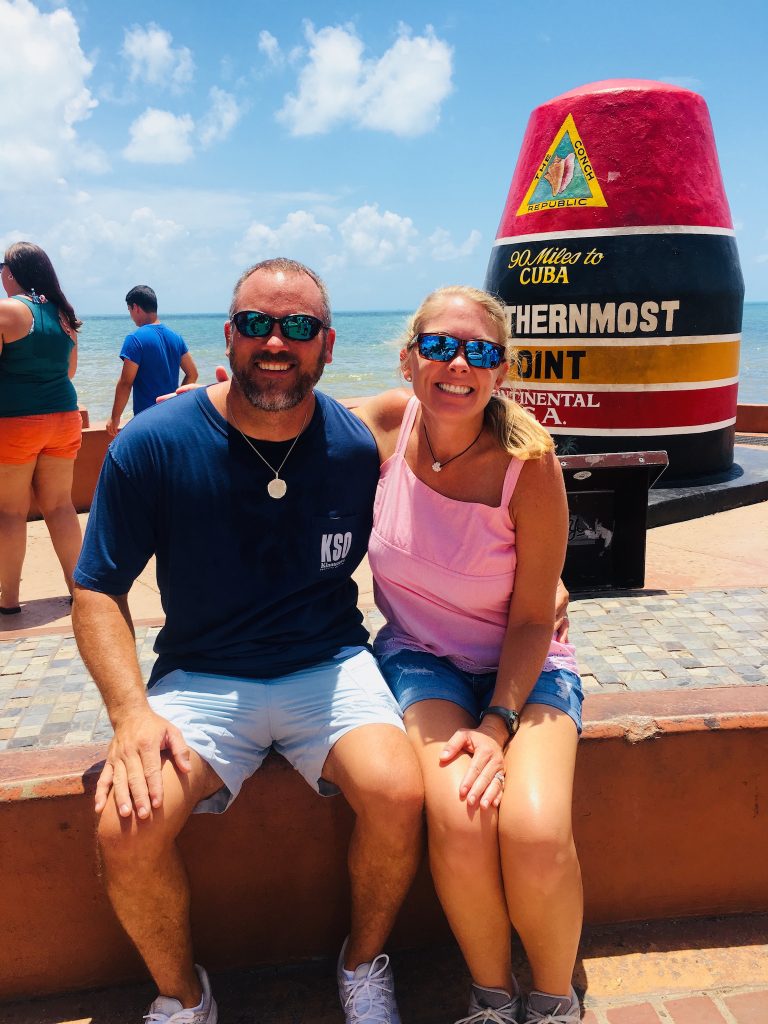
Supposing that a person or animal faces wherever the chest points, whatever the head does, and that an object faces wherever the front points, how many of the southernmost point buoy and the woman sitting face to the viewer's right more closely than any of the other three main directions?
0

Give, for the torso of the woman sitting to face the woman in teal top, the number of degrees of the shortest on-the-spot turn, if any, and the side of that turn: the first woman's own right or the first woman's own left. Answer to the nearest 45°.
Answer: approximately 135° to the first woman's own right

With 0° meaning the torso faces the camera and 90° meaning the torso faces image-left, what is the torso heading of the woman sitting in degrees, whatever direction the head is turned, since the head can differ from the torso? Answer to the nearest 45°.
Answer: approximately 0°

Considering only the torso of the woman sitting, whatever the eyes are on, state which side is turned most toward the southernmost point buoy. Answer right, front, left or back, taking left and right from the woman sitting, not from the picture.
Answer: back

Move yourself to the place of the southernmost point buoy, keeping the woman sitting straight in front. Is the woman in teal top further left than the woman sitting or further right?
right

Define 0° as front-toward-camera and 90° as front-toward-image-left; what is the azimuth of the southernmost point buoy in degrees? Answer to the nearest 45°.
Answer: approximately 45°

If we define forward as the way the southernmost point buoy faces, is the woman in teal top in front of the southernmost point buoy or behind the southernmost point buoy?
in front

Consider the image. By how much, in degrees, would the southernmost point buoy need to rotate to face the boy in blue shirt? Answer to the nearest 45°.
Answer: approximately 45° to its right

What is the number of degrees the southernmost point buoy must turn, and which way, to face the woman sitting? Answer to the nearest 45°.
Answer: approximately 45° to its left

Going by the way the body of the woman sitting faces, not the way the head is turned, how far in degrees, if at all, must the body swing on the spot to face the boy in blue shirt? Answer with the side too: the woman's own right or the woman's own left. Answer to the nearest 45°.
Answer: approximately 135° to the woman's own right

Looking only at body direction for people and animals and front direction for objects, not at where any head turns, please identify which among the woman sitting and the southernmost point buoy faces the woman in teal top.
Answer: the southernmost point buoy
